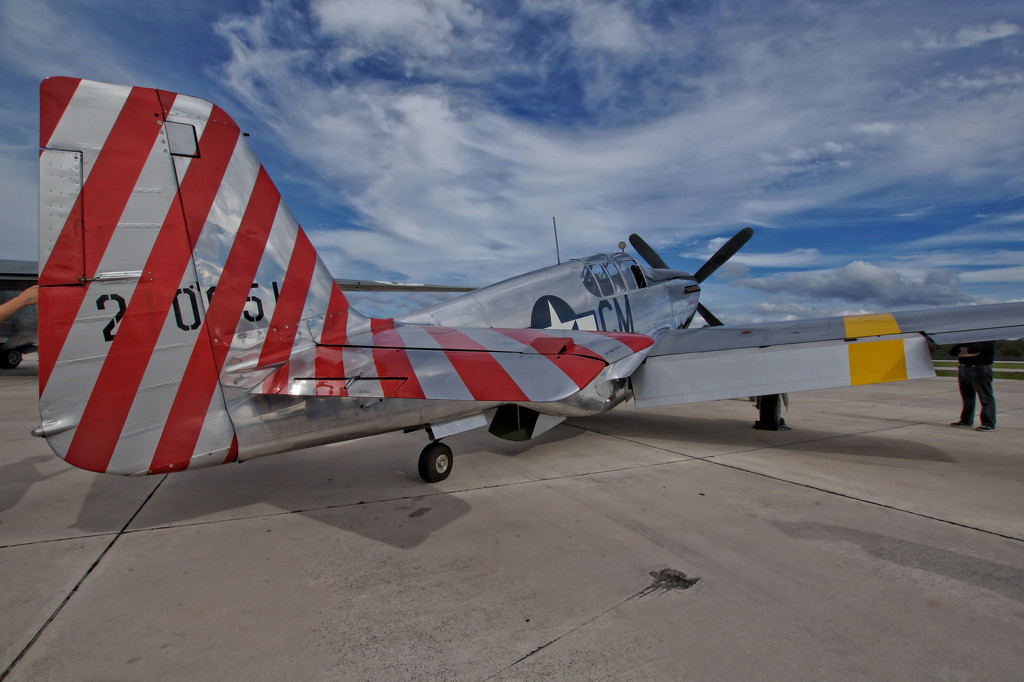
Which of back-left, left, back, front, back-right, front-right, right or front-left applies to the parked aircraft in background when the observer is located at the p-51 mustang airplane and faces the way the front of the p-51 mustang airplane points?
left

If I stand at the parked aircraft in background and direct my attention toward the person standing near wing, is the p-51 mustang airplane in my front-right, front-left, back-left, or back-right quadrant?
front-right

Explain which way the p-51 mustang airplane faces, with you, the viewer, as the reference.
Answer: facing away from the viewer and to the right of the viewer

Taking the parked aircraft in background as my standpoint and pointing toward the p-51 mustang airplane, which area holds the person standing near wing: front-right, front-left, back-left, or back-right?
front-left

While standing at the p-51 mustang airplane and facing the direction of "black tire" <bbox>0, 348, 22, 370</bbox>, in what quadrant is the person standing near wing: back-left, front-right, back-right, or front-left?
back-right

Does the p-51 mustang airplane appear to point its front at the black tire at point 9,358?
no

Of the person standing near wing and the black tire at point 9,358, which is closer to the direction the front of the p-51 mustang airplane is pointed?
the person standing near wing

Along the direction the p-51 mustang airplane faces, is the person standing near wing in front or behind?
in front

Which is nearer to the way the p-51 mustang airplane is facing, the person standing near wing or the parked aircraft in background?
the person standing near wing
